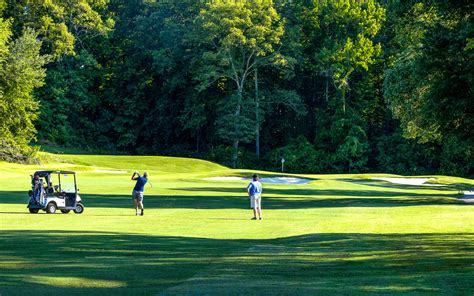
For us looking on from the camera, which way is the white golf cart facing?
facing away from the viewer and to the right of the viewer
